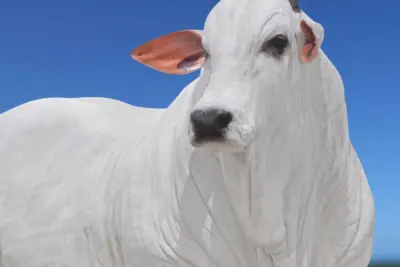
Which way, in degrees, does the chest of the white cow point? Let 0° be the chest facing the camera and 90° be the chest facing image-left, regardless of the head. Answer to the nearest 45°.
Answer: approximately 315°
